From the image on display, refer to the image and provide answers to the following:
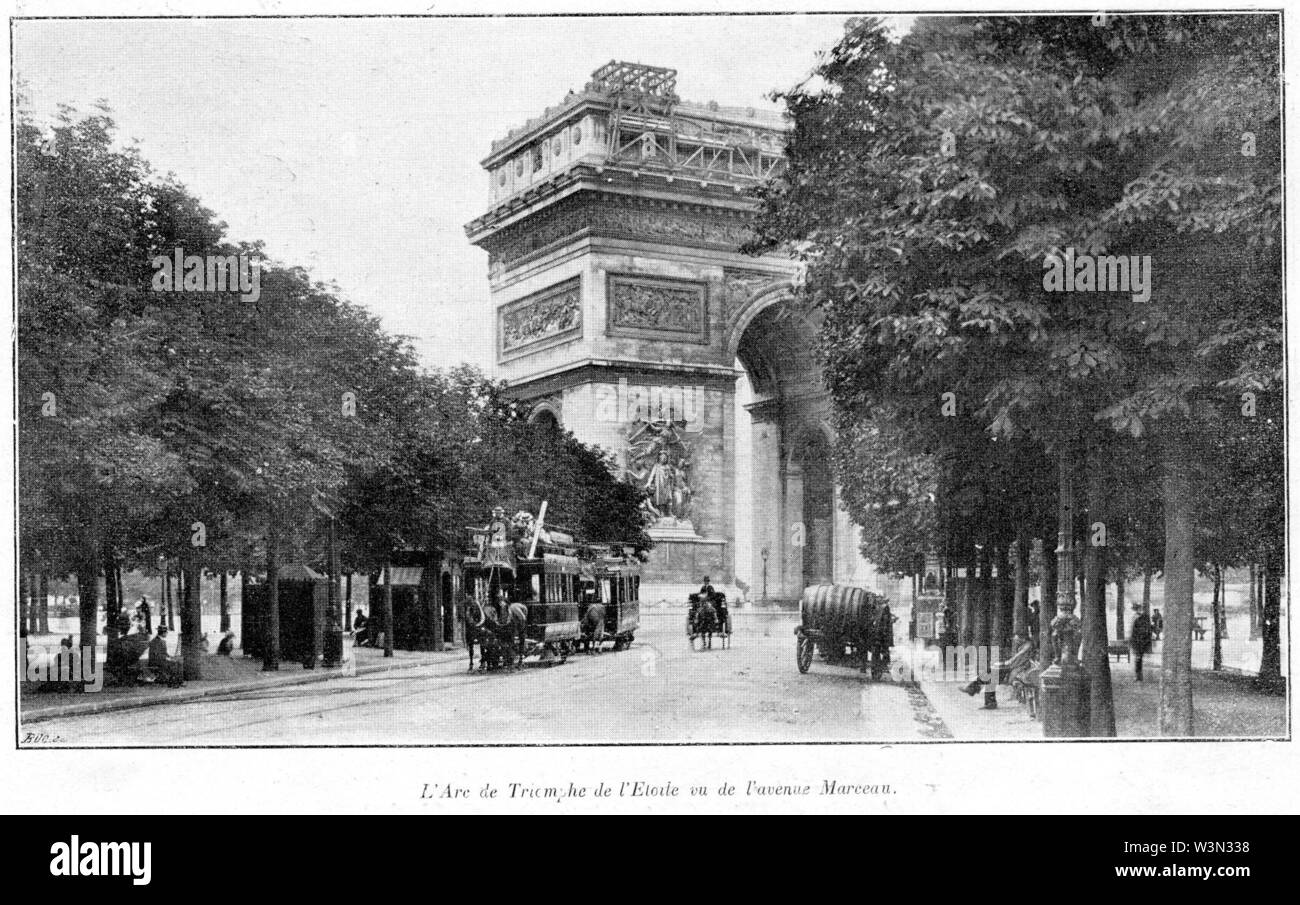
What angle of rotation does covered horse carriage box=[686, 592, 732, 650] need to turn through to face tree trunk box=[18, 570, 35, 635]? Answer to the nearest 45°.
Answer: approximately 45° to its right

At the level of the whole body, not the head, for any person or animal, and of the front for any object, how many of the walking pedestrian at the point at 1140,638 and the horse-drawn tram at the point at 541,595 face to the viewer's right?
0

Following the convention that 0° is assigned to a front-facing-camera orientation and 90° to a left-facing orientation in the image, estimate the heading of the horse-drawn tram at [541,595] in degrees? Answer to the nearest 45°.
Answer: approximately 45°

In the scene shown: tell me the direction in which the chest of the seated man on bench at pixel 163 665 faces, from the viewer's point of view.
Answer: to the viewer's right

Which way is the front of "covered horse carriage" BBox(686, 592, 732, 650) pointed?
toward the camera
